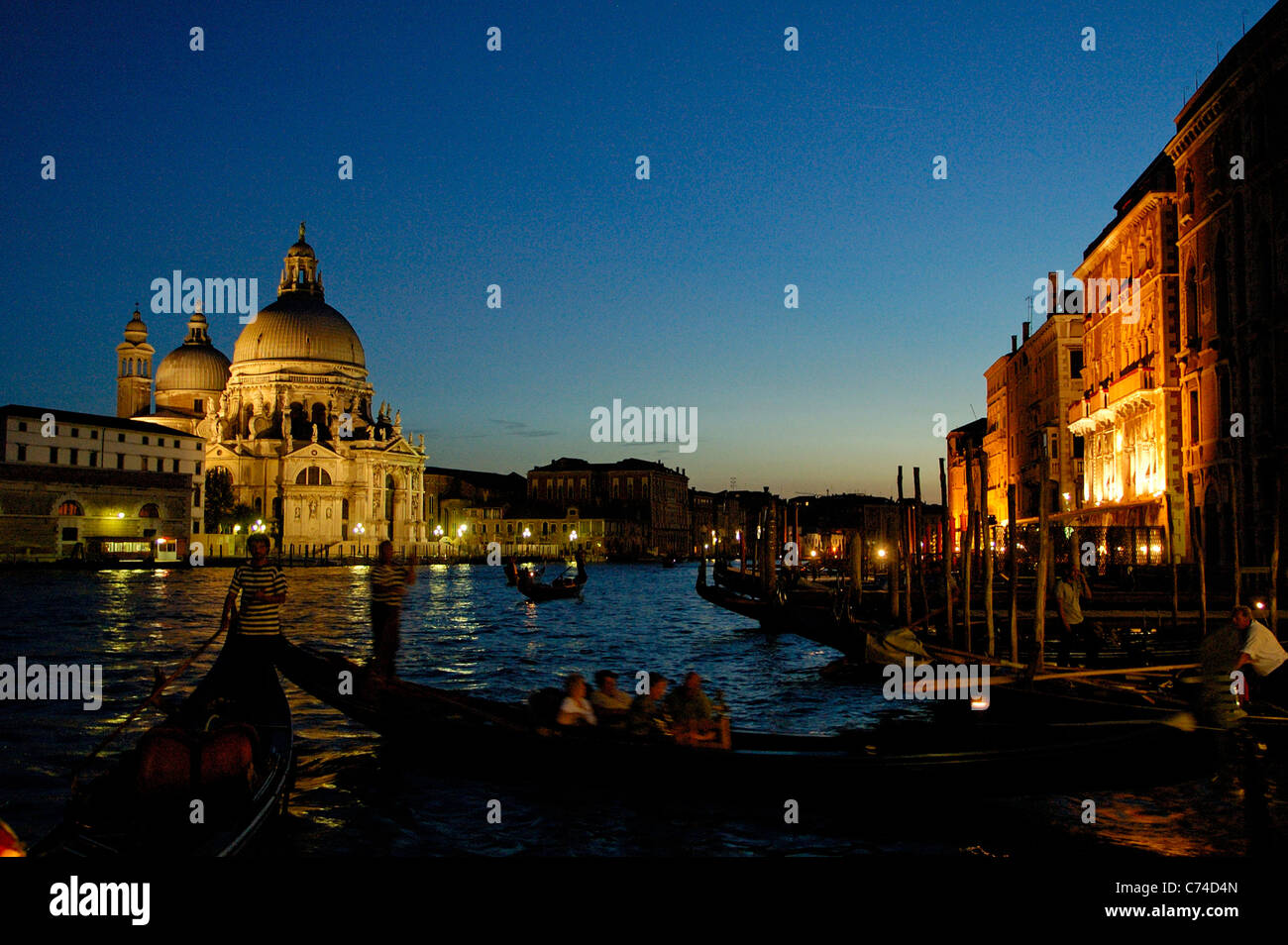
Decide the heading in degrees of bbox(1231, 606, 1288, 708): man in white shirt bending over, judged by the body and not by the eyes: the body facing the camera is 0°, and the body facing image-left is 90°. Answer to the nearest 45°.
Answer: approximately 90°

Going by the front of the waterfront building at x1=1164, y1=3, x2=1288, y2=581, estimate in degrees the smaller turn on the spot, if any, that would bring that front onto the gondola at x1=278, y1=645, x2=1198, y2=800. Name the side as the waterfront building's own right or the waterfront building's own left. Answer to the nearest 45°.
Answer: approximately 45° to the waterfront building's own left

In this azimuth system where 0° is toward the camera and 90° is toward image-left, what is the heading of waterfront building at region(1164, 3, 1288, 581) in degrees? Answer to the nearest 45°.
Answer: approximately 45°

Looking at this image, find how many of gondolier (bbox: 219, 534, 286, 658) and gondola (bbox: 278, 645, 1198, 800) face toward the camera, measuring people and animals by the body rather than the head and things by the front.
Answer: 1

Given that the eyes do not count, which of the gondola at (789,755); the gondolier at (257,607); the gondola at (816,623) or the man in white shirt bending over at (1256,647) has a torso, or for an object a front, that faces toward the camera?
the gondolier at (257,607)

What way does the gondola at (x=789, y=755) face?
to the viewer's right

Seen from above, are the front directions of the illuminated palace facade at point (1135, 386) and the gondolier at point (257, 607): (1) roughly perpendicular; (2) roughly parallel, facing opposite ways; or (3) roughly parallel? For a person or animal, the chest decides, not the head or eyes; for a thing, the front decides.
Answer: roughly perpendicular

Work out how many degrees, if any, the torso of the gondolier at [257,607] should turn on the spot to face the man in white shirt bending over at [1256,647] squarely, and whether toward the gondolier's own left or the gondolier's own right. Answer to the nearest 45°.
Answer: approximately 90° to the gondolier's own left

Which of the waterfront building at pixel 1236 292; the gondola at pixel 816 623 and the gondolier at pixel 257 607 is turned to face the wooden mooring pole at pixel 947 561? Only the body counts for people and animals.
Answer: the waterfront building

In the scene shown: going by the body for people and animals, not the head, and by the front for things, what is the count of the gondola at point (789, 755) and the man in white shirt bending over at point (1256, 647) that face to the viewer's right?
1

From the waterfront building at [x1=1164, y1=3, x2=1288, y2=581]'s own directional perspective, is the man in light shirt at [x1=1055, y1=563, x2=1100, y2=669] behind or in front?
in front

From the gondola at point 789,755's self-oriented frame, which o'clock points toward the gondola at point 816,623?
the gondola at point 816,623 is roughly at 9 o'clock from the gondola at point 789,755.

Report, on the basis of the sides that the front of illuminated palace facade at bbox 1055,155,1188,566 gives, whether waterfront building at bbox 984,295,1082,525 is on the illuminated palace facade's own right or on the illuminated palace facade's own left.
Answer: on the illuminated palace facade's own right
